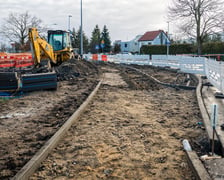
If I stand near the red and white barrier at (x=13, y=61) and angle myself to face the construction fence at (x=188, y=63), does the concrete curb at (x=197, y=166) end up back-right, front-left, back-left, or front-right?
front-right

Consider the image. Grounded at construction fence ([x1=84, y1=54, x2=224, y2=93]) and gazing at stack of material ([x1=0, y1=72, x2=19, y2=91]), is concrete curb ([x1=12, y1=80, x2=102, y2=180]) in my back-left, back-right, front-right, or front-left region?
front-left
